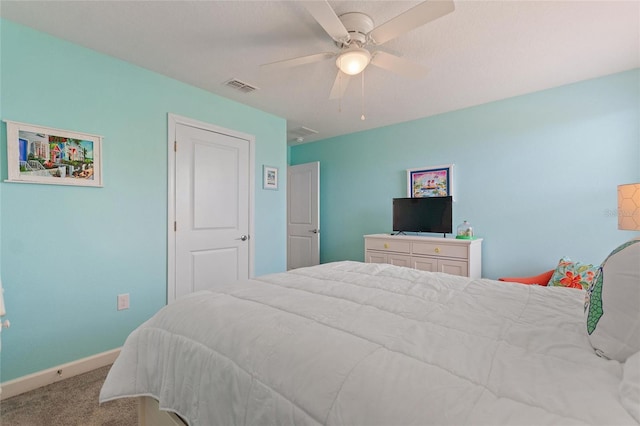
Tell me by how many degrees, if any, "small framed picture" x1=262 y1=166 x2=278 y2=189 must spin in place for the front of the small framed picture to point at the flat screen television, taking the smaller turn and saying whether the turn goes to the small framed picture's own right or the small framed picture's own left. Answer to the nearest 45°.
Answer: approximately 45° to the small framed picture's own left

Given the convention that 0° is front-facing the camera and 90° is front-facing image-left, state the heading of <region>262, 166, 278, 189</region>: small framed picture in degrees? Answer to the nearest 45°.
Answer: approximately 315°

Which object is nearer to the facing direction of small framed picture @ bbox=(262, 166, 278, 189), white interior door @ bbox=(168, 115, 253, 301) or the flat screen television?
the flat screen television

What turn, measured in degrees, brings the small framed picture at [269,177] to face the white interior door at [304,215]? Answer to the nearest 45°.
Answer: approximately 90° to its left

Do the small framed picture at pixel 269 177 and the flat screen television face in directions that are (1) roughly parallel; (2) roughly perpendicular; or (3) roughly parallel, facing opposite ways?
roughly perpendicular

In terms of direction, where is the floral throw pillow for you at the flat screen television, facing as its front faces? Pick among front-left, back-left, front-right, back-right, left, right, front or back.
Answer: front-left

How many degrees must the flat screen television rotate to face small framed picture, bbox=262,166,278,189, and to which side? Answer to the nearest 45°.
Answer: approximately 90° to its right

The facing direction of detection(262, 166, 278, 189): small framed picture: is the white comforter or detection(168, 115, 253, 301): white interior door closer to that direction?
the white comforter

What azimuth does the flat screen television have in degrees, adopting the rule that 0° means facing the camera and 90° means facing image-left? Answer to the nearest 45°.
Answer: approximately 0°

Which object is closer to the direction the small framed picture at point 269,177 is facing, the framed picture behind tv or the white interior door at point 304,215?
the framed picture behind tv

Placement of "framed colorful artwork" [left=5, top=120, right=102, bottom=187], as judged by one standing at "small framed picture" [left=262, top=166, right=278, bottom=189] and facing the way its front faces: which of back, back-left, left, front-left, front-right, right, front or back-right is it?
right
